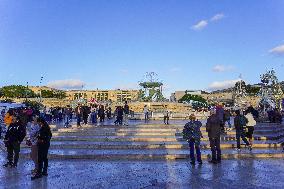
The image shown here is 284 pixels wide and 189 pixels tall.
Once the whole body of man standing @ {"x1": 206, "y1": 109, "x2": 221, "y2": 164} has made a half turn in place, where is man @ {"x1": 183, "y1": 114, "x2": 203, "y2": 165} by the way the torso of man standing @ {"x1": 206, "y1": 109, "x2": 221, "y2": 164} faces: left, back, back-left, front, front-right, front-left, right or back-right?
front-right

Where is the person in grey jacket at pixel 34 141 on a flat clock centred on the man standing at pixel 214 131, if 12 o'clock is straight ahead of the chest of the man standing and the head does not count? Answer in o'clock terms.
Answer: The person in grey jacket is roughly at 8 o'clock from the man standing.

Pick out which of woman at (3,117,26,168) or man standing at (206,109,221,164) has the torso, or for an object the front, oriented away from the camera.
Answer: the man standing

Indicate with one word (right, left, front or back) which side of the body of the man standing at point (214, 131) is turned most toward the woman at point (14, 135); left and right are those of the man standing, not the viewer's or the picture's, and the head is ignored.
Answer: left

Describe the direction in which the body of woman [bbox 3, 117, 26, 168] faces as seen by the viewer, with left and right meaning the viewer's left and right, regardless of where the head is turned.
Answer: facing the viewer and to the left of the viewer

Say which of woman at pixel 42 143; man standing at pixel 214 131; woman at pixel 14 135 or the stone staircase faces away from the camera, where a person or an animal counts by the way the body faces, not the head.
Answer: the man standing

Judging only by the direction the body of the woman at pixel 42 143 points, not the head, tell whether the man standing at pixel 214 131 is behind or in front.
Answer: behind

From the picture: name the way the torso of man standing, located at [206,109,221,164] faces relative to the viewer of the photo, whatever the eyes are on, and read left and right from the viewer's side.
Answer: facing away from the viewer

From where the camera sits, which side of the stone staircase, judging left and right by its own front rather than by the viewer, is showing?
front
